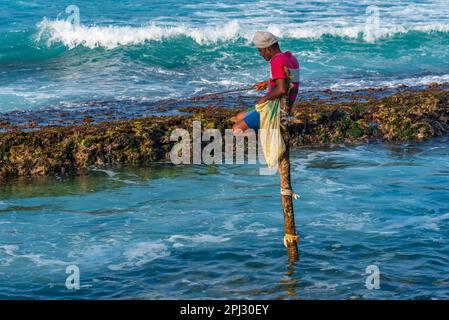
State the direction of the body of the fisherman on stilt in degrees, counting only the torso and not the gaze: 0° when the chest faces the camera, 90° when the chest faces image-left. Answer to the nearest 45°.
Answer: approximately 90°
